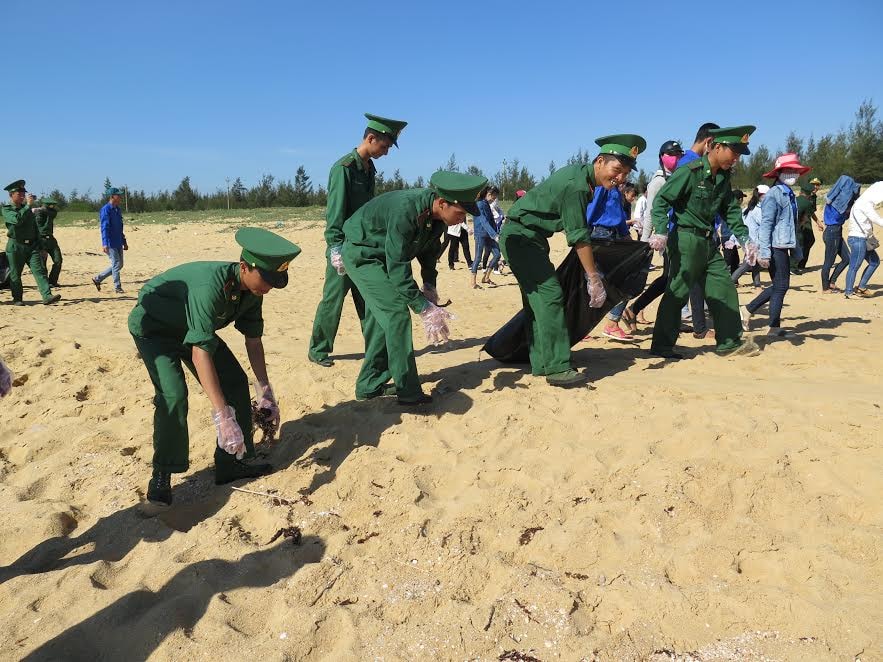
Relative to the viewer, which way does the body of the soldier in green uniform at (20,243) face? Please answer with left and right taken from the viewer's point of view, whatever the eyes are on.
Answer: facing the viewer and to the right of the viewer

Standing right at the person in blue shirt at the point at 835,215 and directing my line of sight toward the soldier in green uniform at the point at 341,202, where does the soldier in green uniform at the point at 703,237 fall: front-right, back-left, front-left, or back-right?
front-left

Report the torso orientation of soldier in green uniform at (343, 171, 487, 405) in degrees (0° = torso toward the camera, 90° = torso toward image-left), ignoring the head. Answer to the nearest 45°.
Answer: approximately 270°

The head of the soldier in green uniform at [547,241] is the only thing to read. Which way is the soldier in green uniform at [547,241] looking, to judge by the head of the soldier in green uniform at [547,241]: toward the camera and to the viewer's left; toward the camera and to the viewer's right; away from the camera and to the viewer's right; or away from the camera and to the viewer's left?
toward the camera and to the viewer's right

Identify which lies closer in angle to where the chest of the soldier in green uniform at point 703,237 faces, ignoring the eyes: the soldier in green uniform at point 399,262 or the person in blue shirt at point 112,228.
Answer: the soldier in green uniform

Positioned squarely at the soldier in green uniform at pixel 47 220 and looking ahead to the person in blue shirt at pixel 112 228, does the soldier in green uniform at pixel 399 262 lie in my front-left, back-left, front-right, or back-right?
front-right

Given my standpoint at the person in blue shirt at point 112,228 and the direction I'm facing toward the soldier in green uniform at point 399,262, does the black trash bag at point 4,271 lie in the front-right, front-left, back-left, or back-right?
back-right

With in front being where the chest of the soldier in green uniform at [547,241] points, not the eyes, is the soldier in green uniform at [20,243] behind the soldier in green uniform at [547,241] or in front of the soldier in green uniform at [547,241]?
behind

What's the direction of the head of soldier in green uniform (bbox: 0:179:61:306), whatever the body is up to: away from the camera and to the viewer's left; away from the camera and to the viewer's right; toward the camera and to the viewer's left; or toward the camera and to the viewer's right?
toward the camera and to the viewer's right

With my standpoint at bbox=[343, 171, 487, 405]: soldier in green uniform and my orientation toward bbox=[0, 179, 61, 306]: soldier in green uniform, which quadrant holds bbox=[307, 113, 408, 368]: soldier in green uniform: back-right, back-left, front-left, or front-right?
front-right

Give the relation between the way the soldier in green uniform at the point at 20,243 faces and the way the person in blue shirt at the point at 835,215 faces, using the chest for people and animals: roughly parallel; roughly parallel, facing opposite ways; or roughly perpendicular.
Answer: roughly parallel
